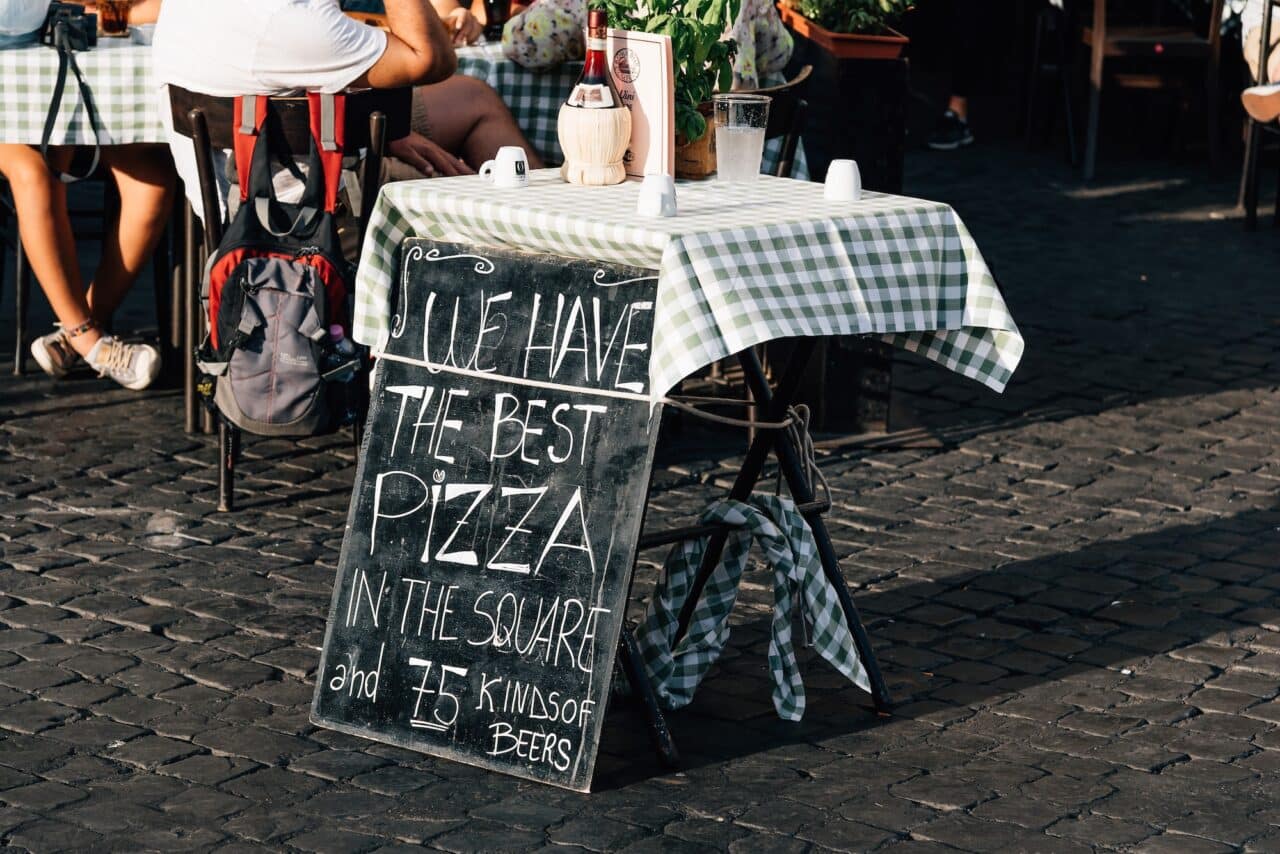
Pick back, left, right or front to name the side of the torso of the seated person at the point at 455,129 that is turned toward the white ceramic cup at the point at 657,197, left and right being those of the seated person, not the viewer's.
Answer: right

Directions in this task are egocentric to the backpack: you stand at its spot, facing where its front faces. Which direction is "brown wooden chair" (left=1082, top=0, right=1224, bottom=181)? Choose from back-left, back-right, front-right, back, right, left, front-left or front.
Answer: back-left

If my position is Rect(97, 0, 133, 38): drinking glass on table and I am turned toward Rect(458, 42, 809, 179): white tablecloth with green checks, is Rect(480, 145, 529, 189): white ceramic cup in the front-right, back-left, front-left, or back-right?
front-right

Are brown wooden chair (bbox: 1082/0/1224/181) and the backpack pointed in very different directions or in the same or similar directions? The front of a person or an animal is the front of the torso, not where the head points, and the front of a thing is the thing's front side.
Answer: very different directions

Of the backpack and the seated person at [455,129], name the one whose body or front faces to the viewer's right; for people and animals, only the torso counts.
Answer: the seated person

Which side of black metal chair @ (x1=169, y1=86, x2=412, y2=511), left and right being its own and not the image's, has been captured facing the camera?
back

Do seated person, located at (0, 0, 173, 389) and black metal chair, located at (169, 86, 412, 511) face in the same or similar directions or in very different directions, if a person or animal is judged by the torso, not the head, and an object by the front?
very different directions

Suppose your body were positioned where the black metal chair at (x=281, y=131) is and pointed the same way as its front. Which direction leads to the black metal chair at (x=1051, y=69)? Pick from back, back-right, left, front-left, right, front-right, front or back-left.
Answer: front-right

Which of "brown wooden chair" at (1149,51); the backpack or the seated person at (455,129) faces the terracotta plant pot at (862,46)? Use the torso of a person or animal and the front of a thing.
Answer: the seated person

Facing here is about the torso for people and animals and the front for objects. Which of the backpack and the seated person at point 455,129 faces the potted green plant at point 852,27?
the seated person

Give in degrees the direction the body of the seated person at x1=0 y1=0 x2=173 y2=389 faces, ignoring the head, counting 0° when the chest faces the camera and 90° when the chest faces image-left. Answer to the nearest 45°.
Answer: approximately 0°

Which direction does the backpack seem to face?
toward the camera

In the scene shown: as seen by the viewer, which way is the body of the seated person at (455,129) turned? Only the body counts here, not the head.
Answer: to the viewer's right

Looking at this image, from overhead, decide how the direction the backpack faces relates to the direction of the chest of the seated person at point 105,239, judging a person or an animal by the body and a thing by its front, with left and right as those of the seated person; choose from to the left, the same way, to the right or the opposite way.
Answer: the same way

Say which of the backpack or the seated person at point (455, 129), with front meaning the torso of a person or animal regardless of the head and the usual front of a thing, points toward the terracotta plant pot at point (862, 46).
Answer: the seated person
